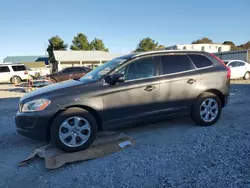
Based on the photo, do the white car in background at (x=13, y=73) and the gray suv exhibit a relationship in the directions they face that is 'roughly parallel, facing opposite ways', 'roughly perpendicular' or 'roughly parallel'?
roughly parallel

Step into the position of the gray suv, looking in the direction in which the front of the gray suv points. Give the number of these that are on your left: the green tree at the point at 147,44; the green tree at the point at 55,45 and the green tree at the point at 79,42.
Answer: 0

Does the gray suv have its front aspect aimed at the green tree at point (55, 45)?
no

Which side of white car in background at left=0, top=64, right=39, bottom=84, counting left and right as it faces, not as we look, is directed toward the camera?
left

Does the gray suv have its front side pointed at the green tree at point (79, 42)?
no

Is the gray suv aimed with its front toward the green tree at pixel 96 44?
no

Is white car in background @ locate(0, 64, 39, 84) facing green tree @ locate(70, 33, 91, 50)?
no

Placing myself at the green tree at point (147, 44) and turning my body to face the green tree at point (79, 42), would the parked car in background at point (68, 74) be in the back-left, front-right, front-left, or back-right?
front-left

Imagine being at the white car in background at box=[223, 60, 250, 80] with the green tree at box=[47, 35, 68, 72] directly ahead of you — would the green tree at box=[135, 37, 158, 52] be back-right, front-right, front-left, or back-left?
front-right

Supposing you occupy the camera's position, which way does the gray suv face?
facing the viewer and to the left of the viewer

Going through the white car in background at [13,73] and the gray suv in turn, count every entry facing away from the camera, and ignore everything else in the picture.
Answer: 0

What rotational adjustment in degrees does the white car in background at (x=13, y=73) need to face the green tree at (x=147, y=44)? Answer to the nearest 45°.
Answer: approximately 135° to its right

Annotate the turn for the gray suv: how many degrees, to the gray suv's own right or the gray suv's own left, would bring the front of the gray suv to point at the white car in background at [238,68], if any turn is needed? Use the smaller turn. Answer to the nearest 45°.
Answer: approximately 180°
